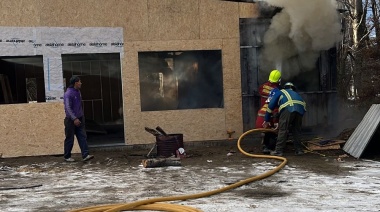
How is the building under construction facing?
toward the camera

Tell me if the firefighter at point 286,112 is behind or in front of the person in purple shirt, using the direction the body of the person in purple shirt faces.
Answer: in front

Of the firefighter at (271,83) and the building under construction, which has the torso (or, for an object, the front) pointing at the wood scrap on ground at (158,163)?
the building under construction

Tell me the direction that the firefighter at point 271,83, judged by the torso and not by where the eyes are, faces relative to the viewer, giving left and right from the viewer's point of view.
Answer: facing away from the viewer and to the right of the viewer

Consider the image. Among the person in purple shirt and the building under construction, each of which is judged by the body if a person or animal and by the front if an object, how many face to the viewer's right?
1

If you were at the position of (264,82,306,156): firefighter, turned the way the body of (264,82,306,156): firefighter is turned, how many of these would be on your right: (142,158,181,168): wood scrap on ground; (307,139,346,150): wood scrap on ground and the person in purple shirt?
1

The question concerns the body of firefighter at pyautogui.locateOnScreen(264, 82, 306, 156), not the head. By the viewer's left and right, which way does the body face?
facing away from the viewer and to the left of the viewer

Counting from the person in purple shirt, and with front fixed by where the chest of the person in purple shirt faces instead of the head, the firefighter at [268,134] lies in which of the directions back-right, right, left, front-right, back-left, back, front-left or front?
front

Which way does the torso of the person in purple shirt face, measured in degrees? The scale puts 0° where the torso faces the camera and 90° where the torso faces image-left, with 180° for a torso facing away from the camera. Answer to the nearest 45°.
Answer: approximately 270°

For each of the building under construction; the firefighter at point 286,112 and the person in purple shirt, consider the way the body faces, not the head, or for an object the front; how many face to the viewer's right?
1

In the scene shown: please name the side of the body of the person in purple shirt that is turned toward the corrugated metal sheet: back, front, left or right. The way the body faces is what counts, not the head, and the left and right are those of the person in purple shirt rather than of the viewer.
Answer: front
